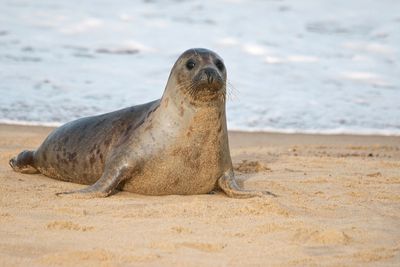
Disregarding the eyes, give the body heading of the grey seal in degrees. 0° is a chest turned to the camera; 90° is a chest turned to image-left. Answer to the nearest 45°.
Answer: approximately 315°
